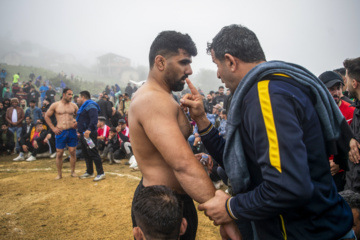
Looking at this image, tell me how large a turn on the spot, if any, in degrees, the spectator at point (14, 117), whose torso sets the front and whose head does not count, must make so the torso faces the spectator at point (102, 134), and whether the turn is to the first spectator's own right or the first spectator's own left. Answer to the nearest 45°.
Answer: approximately 45° to the first spectator's own left

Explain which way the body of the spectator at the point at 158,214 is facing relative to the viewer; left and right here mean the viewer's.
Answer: facing away from the viewer

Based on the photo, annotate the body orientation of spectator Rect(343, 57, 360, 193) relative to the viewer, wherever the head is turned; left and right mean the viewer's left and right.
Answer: facing to the left of the viewer

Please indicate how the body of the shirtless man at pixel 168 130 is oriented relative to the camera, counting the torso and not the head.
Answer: to the viewer's right

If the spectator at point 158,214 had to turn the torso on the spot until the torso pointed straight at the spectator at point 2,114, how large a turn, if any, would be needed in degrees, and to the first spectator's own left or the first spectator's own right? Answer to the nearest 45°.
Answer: approximately 45° to the first spectator's own left

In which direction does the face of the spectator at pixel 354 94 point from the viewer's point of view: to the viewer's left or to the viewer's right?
to the viewer's left

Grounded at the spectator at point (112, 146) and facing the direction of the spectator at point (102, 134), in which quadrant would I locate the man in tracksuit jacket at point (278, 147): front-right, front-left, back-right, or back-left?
back-left

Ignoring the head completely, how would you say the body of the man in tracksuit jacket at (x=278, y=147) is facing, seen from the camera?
to the viewer's left

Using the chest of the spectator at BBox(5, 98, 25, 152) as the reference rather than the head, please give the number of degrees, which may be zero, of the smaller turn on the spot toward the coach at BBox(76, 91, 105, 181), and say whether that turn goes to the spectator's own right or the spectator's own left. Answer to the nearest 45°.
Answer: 0° — they already face them

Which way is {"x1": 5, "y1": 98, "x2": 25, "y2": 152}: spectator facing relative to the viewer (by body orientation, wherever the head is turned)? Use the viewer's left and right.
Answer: facing the viewer

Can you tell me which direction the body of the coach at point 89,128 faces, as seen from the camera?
to the viewer's left

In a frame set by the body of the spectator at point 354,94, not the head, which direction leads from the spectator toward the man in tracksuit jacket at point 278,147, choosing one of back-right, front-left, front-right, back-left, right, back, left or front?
left
